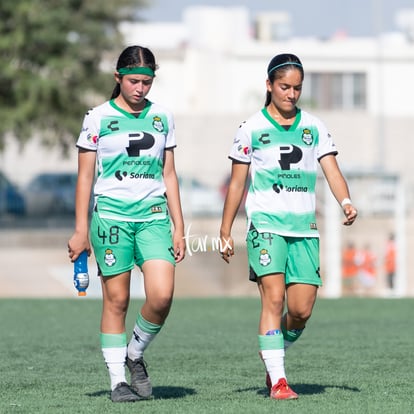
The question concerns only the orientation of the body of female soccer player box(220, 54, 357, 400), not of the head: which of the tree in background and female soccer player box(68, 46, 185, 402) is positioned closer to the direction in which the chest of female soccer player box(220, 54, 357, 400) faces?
the female soccer player

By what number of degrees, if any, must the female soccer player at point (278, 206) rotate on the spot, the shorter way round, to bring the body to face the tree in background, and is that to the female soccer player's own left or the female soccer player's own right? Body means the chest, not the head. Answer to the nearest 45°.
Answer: approximately 180°

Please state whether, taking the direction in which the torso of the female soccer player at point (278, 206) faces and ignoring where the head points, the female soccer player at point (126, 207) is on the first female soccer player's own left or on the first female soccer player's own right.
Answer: on the first female soccer player's own right

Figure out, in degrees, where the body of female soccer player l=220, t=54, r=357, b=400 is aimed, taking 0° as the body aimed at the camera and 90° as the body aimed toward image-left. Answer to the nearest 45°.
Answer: approximately 0°
